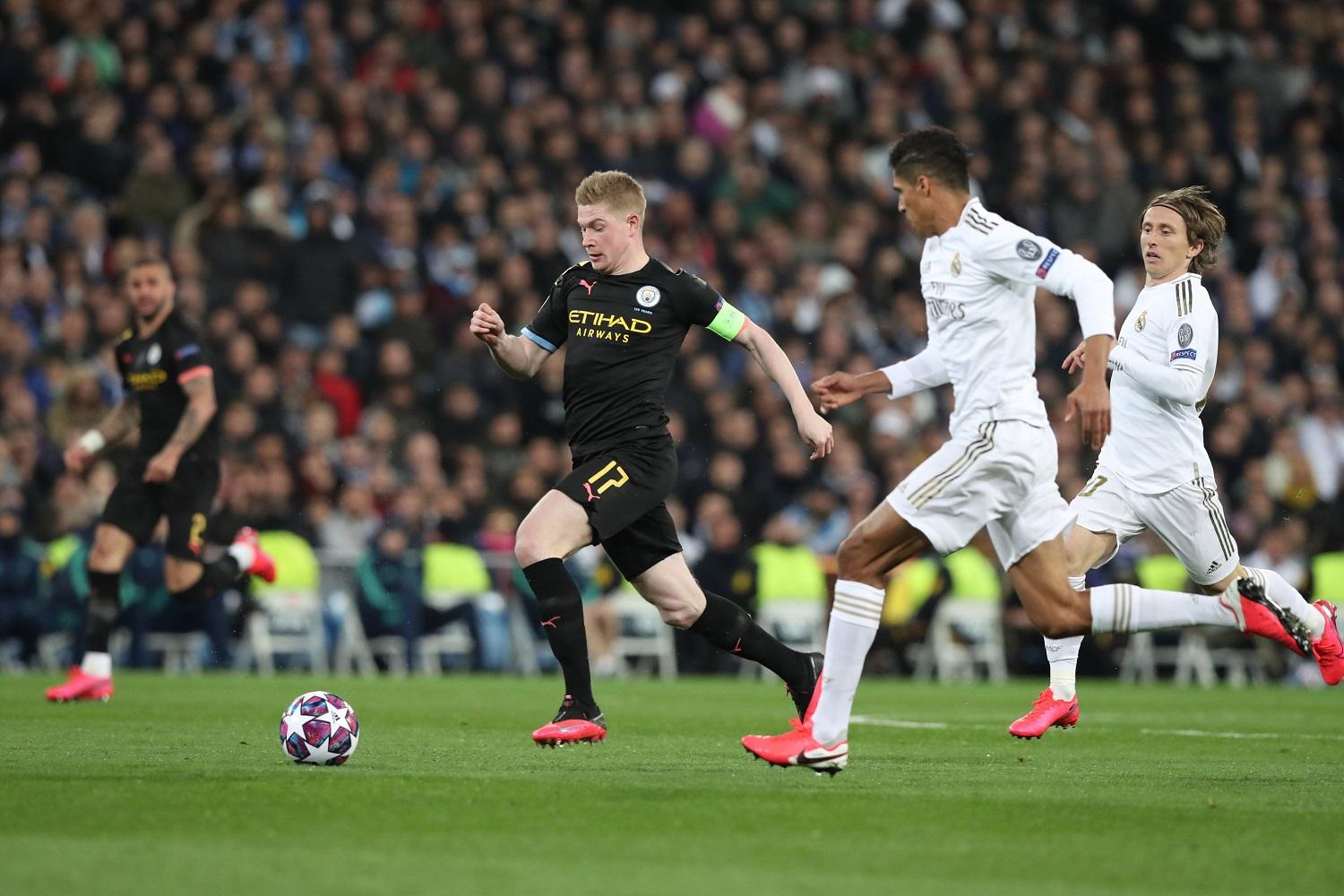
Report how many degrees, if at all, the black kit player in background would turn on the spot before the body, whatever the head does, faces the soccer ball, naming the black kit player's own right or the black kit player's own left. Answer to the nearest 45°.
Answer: approximately 45° to the black kit player's own left

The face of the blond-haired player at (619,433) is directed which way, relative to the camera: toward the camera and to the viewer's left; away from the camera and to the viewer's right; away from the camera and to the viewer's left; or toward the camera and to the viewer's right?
toward the camera and to the viewer's left

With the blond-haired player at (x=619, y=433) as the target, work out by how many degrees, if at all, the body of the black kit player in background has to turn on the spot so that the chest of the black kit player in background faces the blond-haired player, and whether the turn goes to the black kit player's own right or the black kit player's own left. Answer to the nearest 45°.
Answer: approximately 90° to the black kit player's own left

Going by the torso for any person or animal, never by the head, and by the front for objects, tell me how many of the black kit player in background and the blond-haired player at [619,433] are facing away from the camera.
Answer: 0

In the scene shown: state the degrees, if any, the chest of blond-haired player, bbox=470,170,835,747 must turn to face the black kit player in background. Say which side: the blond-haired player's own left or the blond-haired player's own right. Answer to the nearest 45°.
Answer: approximately 90° to the blond-haired player's own right

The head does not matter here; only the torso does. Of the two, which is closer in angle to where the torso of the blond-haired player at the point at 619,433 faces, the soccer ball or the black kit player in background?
the soccer ball
